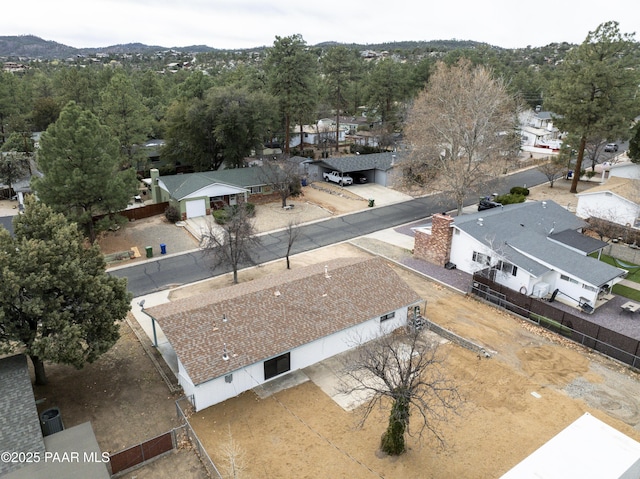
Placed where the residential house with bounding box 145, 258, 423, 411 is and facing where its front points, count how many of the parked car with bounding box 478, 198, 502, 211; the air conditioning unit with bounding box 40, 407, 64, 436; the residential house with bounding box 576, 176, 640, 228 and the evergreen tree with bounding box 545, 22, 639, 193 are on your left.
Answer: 1

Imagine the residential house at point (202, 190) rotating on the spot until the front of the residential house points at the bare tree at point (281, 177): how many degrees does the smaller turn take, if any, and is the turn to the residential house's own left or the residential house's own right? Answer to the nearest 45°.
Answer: approximately 45° to the residential house's own left

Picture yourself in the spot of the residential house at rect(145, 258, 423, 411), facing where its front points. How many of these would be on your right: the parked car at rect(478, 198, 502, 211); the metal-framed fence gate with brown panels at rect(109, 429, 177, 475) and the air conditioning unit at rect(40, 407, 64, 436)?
1

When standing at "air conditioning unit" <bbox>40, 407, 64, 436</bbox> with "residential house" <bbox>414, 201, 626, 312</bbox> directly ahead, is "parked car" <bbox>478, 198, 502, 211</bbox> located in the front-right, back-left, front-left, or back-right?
front-left

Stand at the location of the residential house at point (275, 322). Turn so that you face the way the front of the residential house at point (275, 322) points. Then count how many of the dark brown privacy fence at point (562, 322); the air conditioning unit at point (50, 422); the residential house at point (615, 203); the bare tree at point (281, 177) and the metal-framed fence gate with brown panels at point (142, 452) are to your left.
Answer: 2

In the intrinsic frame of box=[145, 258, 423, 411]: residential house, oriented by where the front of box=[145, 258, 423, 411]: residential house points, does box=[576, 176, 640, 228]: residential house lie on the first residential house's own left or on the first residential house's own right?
on the first residential house's own right

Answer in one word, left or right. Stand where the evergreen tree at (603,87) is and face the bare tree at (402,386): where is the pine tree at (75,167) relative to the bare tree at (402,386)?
right

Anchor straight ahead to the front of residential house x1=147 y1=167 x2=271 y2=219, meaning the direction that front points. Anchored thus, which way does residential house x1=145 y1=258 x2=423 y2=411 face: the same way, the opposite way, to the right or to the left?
the opposite way

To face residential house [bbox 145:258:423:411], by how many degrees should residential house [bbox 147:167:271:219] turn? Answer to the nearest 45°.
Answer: approximately 45° to its right

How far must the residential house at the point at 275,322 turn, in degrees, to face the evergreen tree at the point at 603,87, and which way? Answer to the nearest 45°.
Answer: approximately 90° to its right

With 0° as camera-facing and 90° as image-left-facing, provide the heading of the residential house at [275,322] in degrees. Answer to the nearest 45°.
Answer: approximately 135°

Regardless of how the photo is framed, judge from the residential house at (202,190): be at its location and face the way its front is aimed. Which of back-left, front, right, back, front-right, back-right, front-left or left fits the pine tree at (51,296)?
front-right
